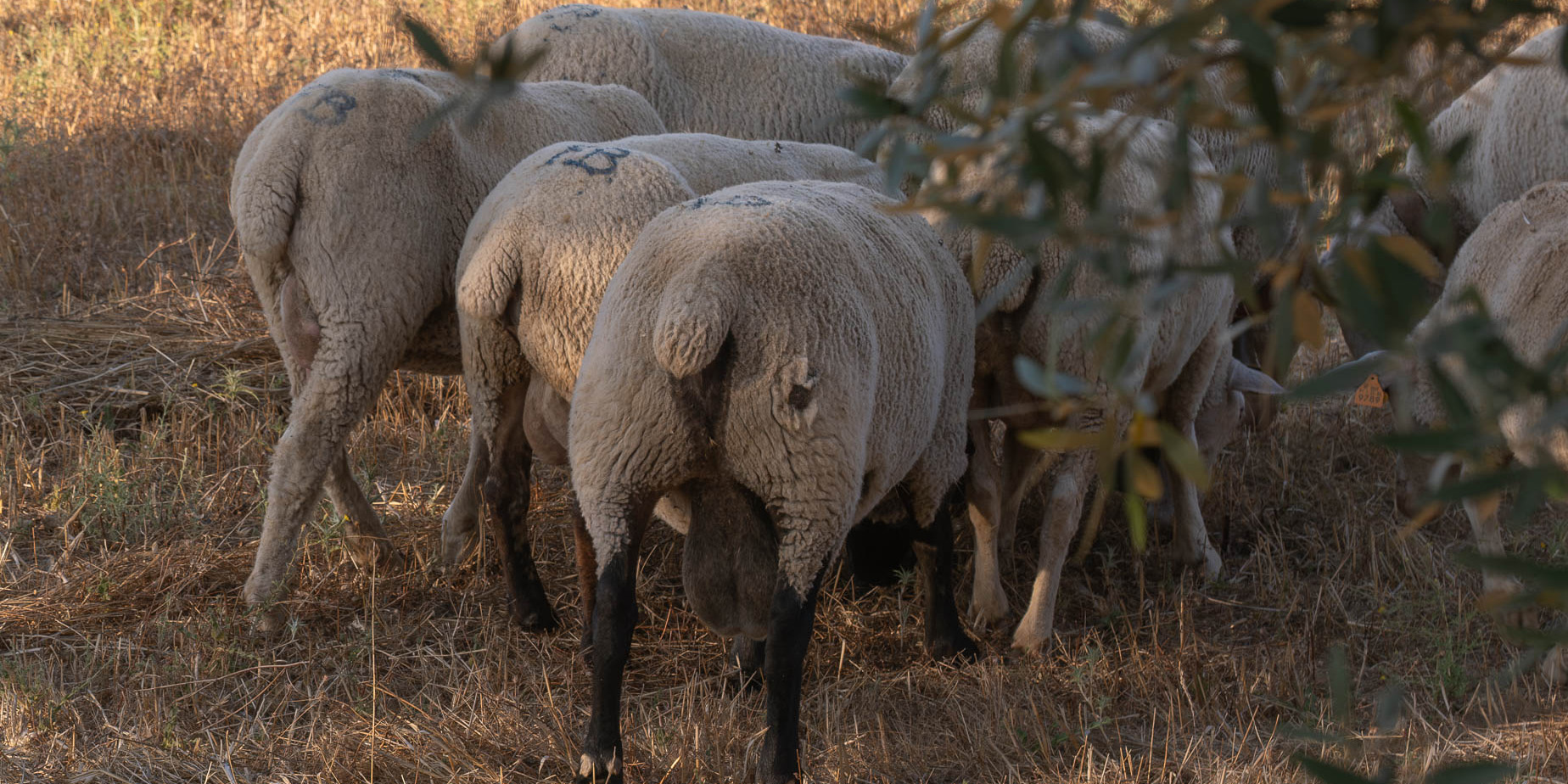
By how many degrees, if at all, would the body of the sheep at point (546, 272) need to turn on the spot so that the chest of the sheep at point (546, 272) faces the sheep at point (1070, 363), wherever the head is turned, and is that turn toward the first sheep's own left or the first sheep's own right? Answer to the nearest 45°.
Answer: approximately 45° to the first sheep's own right

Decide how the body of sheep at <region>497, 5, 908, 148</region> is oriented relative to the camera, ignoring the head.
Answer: to the viewer's right

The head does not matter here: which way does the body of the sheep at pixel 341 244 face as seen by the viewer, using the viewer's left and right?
facing away from the viewer and to the right of the viewer

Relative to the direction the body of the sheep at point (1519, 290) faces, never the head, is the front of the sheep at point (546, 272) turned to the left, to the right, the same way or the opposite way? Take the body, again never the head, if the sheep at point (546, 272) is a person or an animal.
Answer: to the right

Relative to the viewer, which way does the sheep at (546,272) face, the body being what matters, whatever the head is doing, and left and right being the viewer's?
facing away from the viewer and to the right of the viewer

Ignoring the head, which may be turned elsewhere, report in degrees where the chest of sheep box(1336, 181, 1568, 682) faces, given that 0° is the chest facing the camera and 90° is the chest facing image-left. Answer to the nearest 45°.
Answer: approximately 90°

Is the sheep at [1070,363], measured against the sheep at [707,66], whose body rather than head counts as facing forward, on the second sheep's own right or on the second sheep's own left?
on the second sheep's own right

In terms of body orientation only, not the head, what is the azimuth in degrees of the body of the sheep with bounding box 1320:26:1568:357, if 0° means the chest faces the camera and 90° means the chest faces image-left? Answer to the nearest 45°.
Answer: approximately 90°

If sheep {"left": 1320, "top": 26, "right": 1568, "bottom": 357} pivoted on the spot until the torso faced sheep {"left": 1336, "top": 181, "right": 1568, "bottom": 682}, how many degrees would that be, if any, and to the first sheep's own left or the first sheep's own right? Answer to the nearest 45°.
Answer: approximately 90° to the first sheep's own left

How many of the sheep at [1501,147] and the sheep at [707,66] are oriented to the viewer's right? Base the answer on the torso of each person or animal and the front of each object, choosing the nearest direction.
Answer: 1

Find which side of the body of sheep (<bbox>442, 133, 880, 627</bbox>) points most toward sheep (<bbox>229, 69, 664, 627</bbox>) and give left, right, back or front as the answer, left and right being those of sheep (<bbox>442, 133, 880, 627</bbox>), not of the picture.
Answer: left
